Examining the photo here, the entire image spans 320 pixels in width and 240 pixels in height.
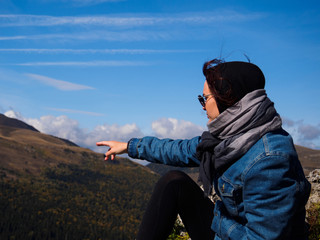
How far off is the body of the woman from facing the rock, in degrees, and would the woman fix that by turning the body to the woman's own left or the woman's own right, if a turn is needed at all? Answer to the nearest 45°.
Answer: approximately 135° to the woman's own right

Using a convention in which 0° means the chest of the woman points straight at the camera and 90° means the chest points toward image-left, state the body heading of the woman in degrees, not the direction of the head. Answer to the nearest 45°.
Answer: approximately 90°
